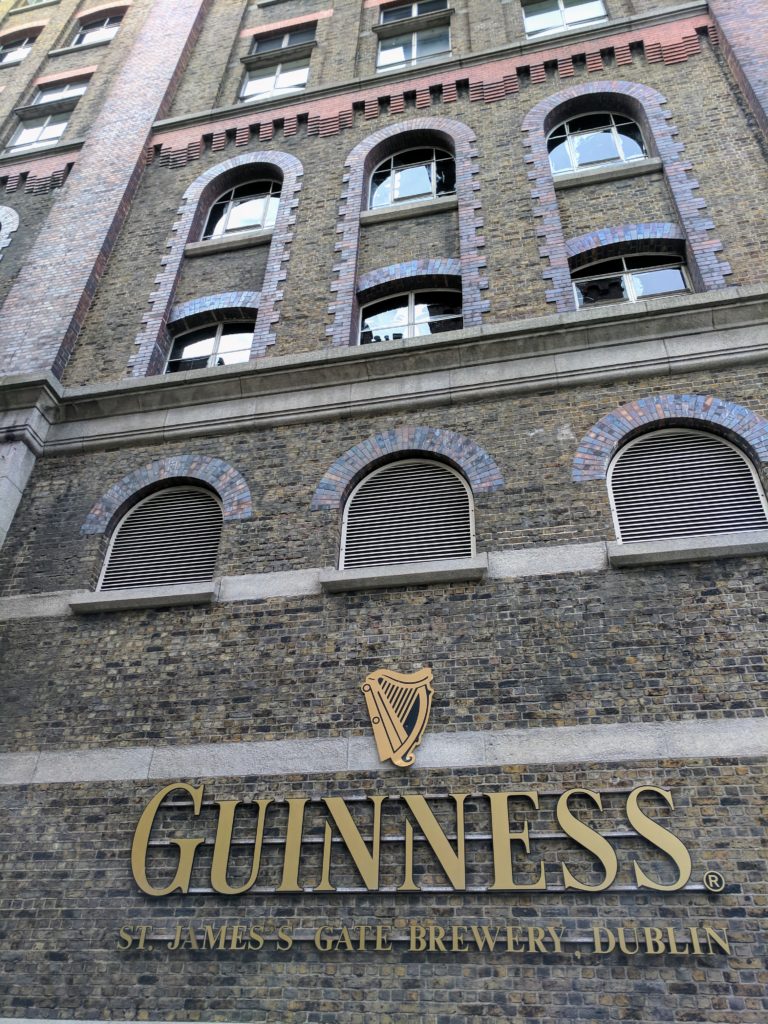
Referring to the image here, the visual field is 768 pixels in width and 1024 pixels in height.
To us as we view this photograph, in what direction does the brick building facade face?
facing the viewer
